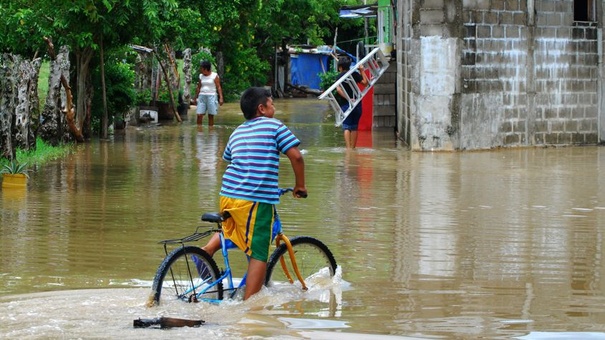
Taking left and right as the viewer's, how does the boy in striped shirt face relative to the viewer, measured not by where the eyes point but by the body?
facing away from the viewer and to the right of the viewer

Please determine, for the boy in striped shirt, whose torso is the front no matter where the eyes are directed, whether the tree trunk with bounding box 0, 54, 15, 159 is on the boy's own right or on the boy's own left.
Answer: on the boy's own left

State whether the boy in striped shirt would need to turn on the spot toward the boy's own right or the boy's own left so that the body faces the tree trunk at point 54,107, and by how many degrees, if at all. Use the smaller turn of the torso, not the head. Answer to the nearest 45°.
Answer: approximately 45° to the boy's own left

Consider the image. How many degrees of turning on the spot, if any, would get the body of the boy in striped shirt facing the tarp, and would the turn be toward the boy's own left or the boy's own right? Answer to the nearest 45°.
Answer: approximately 45° to the boy's own left

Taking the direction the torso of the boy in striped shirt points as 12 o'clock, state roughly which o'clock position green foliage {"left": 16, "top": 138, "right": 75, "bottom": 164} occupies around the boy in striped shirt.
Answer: The green foliage is roughly at 10 o'clock from the boy in striped shirt.

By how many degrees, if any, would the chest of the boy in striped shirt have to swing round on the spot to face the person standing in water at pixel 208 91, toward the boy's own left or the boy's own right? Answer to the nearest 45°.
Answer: approximately 45° to the boy's own left

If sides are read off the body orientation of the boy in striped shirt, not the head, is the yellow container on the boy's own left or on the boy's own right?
on the boy's own left
